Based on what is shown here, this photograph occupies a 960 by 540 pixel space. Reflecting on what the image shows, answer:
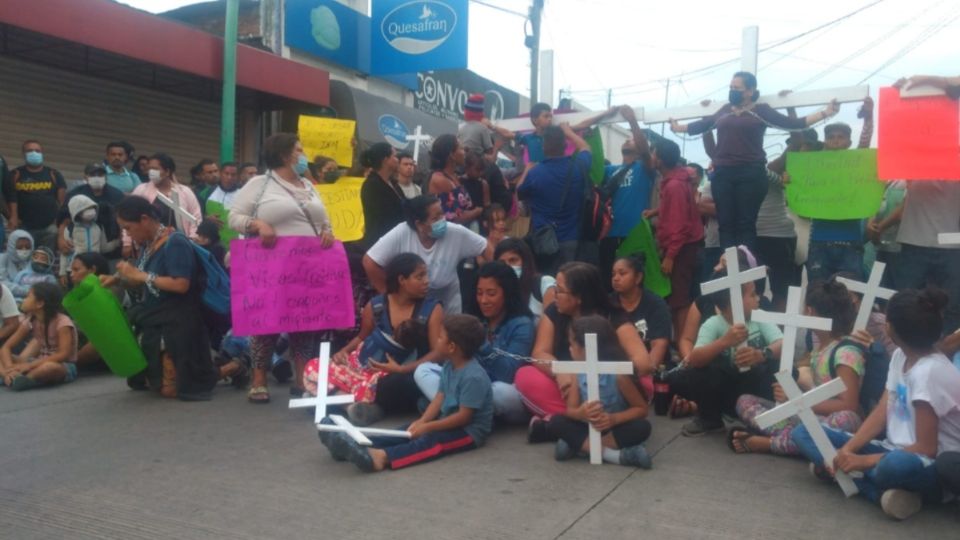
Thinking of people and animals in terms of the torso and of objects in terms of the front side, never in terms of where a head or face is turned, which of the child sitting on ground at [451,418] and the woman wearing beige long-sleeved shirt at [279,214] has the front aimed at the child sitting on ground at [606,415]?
the woman wearing beige long-sleeved shirt

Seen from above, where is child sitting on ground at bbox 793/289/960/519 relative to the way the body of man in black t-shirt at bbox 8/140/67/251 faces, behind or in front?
in front

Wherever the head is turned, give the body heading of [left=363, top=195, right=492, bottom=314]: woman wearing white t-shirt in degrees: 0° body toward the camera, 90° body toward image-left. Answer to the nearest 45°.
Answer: approximately 315°

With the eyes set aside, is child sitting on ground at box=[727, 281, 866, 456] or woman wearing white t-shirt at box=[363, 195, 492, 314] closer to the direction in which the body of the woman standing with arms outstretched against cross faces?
the child sitting on ground

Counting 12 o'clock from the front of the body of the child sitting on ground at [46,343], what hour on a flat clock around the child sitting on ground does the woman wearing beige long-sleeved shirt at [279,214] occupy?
The woman wearing beige long-sleeved shirt is roughly at 9 o'clock from the child sitting on ground.

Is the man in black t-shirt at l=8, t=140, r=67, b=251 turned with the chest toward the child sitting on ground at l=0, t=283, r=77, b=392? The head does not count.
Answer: yes

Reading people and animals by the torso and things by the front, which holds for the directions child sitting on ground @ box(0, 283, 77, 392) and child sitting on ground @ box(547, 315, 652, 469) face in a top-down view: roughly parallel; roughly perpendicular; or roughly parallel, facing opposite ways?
roughly parallel

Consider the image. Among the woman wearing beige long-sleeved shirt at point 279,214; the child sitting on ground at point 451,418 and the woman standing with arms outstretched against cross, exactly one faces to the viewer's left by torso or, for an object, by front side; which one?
the child sitting on ground

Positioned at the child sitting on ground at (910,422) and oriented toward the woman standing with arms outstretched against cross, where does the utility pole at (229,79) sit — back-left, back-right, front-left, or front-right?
front-left

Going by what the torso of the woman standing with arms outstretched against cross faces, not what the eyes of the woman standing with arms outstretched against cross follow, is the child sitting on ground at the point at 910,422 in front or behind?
in front

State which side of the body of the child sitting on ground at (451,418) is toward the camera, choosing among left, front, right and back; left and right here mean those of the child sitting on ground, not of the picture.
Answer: left

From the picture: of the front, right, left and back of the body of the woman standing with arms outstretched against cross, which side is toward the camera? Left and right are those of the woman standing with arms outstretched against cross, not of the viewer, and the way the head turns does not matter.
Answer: front

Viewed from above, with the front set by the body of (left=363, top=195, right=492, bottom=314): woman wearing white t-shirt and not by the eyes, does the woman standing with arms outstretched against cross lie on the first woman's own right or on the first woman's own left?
on the first woman's own left

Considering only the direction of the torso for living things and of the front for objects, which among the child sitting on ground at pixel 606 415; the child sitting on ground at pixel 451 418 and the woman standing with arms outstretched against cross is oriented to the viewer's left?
the child sitting on ground at pixel 451 418

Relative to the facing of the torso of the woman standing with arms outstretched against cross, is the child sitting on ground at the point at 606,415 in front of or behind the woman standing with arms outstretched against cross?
in front

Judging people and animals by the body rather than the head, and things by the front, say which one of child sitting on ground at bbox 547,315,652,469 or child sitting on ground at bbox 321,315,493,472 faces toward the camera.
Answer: child sitting on ground at bbox 547,315,652,469
